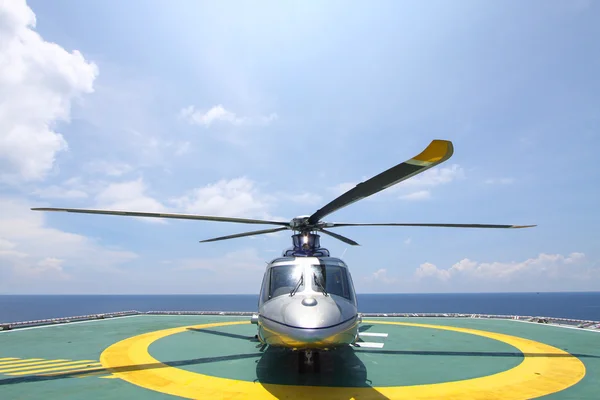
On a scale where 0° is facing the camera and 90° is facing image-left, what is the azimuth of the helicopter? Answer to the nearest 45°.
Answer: approximately 0°
